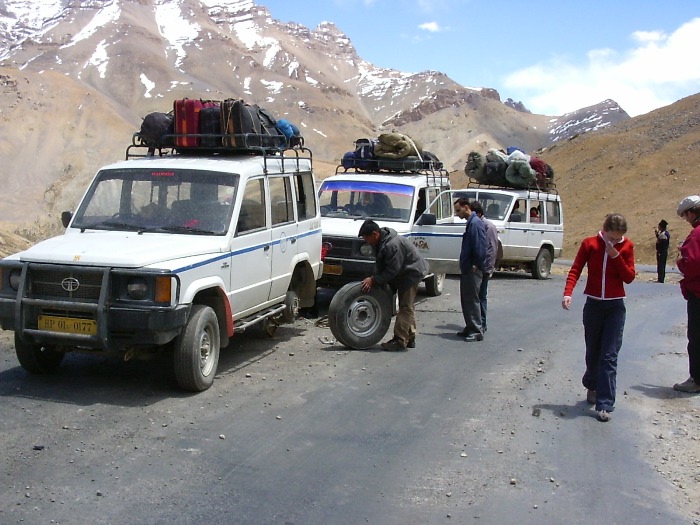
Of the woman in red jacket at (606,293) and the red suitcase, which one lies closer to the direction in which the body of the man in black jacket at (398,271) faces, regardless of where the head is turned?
the red suitcase

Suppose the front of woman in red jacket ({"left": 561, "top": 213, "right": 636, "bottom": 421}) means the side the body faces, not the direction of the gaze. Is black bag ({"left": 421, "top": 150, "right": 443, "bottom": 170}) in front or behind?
behind

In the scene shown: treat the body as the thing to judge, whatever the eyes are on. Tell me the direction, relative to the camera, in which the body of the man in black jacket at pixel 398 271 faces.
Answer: to the viewer's left

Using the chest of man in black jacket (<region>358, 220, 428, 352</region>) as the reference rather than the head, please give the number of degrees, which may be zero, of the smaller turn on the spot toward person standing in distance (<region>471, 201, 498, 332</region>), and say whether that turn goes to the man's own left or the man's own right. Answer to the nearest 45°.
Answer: approximately 135° to the man's own right

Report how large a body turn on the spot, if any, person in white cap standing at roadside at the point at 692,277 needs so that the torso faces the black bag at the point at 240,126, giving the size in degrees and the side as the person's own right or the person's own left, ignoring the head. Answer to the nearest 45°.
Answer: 0° — they already face it

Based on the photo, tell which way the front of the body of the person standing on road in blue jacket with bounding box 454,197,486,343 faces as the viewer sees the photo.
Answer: to the viewer's left

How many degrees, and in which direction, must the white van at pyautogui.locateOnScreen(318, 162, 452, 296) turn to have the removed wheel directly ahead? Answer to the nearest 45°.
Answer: approximately 45° to its left

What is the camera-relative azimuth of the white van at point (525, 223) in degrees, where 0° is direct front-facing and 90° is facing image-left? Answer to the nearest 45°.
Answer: approximately 45°

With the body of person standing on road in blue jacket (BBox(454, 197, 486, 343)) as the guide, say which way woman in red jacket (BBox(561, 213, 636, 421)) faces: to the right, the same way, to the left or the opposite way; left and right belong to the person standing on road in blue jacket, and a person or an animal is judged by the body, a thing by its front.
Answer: to the left

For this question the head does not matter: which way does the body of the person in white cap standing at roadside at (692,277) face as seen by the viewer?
to the viewer's left
